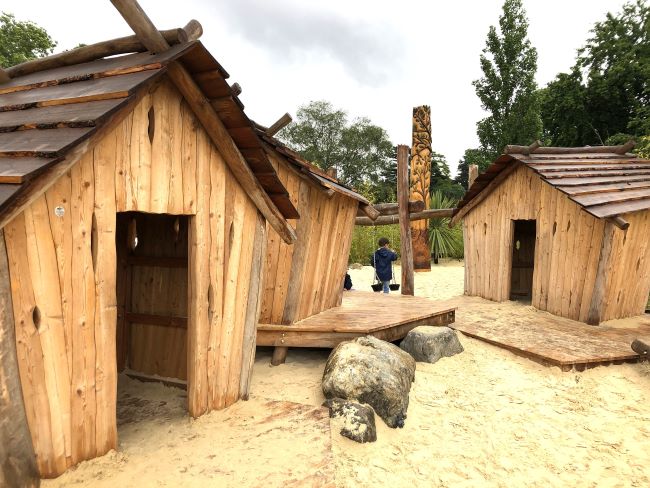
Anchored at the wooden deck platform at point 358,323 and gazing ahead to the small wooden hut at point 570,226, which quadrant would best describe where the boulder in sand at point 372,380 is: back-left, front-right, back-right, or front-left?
back-right

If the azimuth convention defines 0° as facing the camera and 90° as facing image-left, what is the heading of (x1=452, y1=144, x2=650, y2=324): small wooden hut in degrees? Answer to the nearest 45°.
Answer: approximately 45°

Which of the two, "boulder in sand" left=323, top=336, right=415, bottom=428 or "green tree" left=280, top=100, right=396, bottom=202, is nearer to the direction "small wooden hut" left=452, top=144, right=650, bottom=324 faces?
the boulder in sand

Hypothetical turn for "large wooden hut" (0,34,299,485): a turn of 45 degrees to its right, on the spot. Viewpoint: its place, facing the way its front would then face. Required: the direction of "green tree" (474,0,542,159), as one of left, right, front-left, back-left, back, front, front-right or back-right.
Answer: back-left

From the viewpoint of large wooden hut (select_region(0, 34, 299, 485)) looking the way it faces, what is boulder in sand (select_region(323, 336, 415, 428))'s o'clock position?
The boulder in sand is roughly at 10 o'clock from the large wooden hut.

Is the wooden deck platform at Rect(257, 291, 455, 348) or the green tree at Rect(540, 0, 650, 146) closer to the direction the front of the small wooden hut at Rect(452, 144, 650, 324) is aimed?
the wooden deck platform

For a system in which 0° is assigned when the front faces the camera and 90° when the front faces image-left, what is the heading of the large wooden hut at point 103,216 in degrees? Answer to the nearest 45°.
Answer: approximately 315°

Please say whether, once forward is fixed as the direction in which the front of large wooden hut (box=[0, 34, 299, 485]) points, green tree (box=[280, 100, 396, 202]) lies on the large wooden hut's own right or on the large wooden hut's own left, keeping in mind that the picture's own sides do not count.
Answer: on the large wooden hut's own left

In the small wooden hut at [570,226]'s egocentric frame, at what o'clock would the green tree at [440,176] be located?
The green tree is roughly at 4 o'clock from the small wooden hut.

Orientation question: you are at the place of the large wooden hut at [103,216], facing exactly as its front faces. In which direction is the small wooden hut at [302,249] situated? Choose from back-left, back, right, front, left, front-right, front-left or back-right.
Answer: left

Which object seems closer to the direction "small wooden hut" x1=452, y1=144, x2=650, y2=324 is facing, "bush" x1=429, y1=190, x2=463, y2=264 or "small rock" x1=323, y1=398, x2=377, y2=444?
the small rock

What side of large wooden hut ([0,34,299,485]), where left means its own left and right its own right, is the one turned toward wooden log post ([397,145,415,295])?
left
